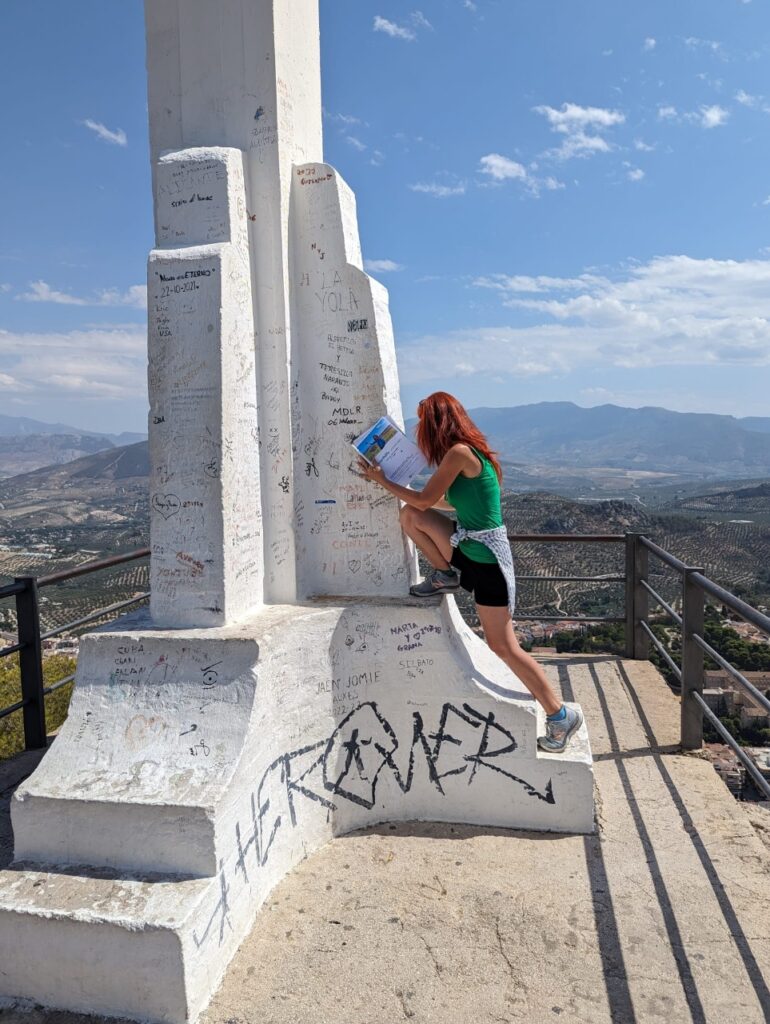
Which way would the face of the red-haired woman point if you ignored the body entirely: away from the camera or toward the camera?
away from the camera

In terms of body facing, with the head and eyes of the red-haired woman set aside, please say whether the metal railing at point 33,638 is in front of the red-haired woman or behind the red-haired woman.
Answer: in front

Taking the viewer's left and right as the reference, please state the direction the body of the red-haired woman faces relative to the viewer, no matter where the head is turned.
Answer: facing to the left of the viewer

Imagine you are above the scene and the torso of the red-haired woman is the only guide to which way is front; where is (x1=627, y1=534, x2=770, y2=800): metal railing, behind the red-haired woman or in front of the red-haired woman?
behind
